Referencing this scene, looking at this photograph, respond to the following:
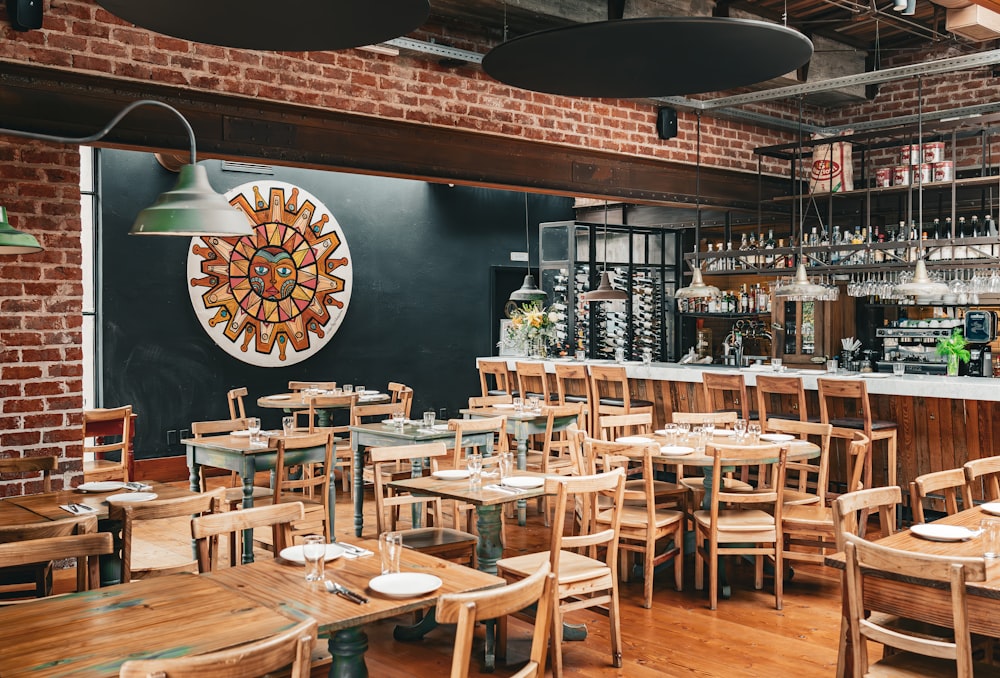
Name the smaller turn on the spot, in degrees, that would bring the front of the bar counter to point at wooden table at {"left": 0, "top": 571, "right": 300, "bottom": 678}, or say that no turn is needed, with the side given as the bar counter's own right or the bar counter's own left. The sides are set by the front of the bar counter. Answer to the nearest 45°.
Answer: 0° — it already faces it

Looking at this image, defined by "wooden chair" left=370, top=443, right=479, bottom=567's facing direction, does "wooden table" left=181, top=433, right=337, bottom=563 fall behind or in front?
behind

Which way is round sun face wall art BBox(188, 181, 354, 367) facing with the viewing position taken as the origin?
facing the viewer

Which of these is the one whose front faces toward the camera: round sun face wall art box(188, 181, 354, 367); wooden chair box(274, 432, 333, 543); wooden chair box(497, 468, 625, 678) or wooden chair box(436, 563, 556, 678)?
the round sun face wall art

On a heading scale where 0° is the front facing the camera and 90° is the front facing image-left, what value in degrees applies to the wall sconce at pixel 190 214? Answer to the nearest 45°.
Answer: approximately 270°

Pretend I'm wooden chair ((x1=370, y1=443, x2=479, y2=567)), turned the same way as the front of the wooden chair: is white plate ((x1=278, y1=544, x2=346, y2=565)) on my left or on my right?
on my right

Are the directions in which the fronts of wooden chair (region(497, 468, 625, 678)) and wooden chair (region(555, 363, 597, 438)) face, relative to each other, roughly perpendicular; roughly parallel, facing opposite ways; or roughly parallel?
roughly perpendicular

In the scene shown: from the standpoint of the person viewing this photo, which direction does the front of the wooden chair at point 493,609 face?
facing away from the viewer and to the left of the viewer

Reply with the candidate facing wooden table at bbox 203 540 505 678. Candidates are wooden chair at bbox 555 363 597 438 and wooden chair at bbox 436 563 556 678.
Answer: wooden chair at bbox 436 563 556 678

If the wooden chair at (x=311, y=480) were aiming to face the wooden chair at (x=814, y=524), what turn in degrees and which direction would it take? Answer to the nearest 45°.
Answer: approximately 135° to its right

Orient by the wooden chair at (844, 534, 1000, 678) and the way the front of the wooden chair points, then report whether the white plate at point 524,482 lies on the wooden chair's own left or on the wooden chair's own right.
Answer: on the wooden chair's own left

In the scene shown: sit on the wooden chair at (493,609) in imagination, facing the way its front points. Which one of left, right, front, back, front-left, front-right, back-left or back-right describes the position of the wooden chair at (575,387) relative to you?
front-right

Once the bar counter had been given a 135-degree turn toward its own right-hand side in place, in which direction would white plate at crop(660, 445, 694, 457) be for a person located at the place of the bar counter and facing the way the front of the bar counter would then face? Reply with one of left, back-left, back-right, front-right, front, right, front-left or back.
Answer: back-left

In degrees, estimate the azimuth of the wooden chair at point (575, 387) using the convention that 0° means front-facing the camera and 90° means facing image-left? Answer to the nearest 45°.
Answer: approximately 225°

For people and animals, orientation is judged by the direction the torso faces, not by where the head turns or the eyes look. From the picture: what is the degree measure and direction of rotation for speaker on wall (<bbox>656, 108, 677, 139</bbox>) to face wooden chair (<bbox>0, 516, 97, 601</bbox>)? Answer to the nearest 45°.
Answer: approximately 90° to its right
